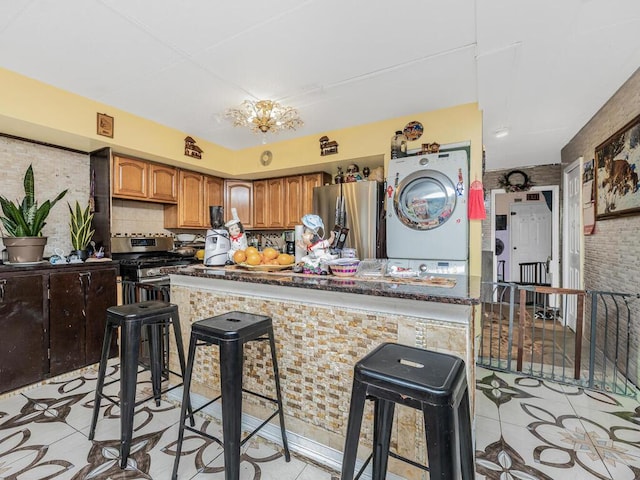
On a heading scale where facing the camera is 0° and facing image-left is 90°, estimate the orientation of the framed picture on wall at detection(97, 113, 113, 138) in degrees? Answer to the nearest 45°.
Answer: approximately 315°

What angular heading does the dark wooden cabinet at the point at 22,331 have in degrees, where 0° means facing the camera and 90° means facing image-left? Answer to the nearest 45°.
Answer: approximately 315°

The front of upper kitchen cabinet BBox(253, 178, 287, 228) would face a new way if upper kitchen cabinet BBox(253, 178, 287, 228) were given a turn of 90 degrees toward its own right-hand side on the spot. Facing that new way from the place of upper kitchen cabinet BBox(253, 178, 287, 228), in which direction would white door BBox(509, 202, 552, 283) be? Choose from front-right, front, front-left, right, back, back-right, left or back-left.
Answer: back-right

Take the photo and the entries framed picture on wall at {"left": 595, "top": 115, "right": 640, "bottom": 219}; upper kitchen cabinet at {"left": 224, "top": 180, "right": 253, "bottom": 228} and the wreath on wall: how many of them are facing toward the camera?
2

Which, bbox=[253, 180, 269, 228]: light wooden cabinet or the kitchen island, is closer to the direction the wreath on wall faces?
the kitchen island

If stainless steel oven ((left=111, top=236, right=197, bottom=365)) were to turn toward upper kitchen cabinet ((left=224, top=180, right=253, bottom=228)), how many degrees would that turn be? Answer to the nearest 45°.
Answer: approximately 90° to its left

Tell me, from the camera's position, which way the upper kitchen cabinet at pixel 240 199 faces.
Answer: facing the viewer

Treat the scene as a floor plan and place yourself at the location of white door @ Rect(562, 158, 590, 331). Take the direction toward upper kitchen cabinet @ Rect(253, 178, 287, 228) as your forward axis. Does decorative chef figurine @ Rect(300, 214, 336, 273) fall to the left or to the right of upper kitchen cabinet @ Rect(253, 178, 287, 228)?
left

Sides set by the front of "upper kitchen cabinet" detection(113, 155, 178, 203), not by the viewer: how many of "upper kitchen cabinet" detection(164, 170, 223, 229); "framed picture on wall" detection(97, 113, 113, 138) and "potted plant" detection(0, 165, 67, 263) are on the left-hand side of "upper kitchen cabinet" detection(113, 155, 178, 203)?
1

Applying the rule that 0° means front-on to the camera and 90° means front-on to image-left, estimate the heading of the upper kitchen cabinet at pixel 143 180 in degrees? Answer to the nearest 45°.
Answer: approximately 315°

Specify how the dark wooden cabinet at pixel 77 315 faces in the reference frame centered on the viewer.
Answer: facing the viewer and to the right of the viewer

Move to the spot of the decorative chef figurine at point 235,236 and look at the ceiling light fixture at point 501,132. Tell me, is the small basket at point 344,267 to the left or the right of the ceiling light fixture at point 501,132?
right

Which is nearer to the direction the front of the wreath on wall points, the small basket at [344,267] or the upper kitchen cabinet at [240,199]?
the small basket

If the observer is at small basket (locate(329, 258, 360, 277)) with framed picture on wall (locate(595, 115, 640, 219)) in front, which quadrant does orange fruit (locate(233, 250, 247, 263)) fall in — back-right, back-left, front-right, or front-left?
back-left
